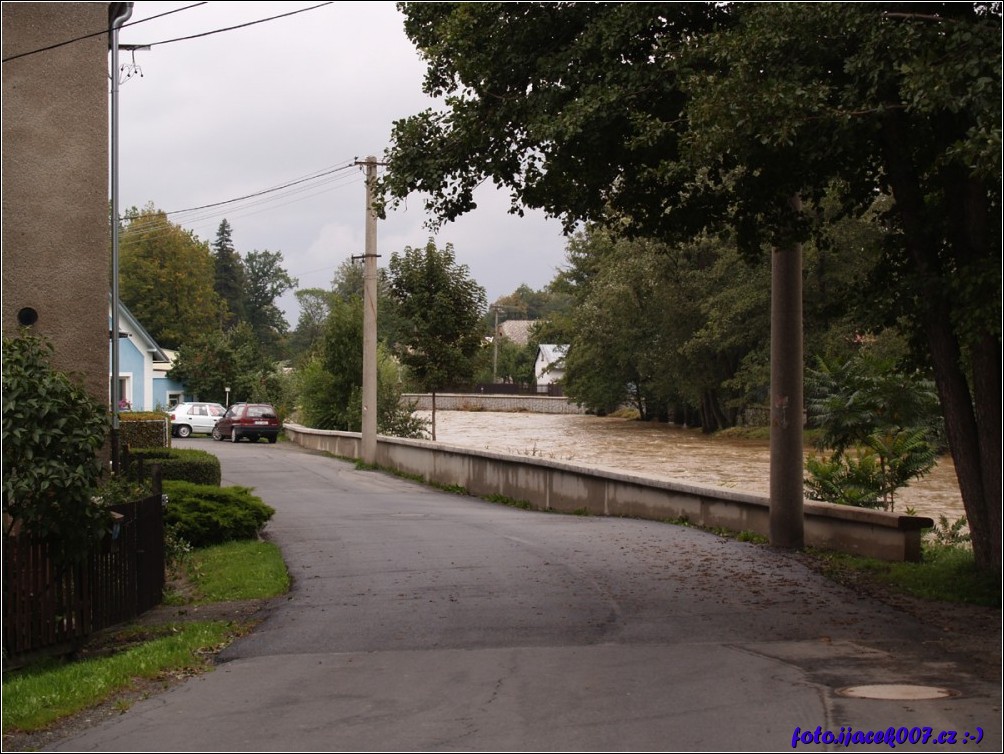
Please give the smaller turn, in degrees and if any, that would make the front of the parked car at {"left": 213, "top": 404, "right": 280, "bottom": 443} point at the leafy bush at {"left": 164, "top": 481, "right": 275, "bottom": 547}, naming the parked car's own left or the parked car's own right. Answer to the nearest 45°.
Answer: approximately 135° to the parked car's own left

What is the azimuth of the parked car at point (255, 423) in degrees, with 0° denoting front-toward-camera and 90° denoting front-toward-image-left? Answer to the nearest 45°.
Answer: approximately 135°

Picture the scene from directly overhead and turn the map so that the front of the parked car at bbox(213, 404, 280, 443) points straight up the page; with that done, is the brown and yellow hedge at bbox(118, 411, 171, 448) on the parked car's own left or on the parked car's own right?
on the parked car's own left

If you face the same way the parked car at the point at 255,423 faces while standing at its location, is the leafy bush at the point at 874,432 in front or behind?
behind

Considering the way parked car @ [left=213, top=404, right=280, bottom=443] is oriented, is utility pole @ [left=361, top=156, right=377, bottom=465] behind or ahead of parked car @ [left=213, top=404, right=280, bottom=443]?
behind

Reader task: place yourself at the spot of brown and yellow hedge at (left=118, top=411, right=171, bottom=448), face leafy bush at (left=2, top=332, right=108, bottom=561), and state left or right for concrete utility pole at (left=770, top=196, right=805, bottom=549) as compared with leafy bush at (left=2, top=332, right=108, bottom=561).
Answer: left

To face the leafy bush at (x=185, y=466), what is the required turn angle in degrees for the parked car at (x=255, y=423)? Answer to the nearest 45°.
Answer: approximately 135° to its left

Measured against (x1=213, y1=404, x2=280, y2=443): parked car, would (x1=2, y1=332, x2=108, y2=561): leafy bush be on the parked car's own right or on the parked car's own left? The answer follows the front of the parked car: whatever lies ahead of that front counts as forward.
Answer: on the parked car's own left

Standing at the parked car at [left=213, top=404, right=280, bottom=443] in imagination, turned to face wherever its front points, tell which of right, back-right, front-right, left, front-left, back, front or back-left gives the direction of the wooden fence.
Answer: back-left
